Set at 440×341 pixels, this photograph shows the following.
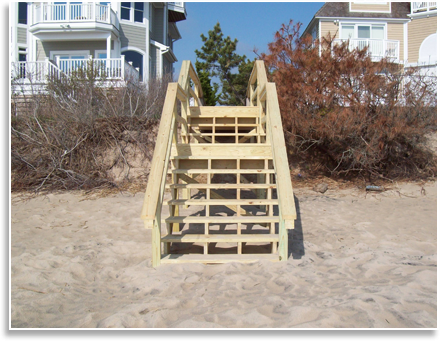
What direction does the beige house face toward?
toward the camera

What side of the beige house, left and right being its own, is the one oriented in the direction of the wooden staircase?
front

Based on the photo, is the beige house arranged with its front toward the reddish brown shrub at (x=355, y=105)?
yes

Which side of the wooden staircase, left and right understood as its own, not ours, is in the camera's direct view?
front

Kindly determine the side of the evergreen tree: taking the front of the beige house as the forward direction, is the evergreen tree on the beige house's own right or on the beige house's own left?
on the beige house's own right

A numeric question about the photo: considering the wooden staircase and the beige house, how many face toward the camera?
2

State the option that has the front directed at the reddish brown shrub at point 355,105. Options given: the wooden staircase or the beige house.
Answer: the beige house

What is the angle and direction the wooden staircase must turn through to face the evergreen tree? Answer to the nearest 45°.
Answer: approximately 180°

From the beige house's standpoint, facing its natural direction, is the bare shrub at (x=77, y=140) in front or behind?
in front
